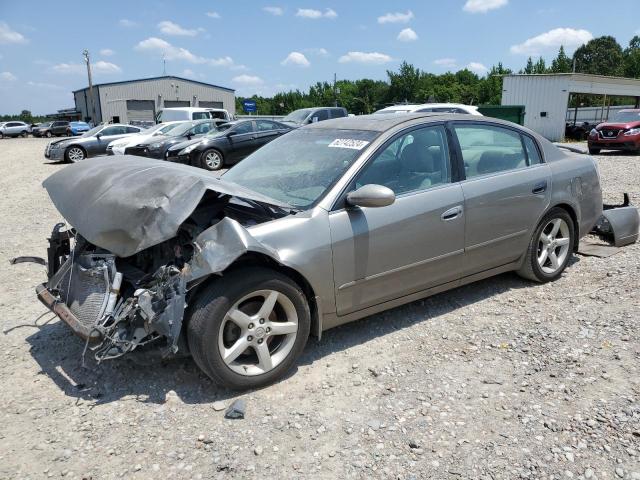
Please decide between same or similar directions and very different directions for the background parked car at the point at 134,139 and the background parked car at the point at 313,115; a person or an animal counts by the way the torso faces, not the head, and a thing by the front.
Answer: same or similar directions

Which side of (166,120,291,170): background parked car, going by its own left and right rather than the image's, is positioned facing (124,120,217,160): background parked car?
right

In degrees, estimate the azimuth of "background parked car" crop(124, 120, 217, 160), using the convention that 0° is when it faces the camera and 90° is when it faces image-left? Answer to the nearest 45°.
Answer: approximately 45°

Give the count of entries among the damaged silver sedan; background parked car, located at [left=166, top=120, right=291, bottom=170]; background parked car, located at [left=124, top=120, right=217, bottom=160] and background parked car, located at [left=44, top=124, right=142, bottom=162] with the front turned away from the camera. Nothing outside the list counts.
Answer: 0

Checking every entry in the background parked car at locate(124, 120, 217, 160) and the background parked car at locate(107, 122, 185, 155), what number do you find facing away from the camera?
0

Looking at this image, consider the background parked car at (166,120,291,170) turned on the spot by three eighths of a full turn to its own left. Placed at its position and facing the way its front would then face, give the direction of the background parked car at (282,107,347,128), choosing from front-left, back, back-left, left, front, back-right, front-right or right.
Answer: front-left

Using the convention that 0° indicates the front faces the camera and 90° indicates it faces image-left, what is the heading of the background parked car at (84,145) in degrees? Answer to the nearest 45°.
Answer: approximately 45°

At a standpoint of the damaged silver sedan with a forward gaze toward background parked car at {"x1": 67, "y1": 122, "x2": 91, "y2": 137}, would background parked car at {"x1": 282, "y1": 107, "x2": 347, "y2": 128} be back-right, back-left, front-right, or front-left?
front-right

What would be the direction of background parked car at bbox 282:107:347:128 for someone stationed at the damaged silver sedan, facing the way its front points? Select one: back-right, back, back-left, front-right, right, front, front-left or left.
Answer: back-right

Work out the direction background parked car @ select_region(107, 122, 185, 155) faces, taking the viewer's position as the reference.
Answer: facing the viewer and to the left of the viewer

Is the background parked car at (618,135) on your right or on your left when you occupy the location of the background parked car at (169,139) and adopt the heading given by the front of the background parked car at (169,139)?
on your left
